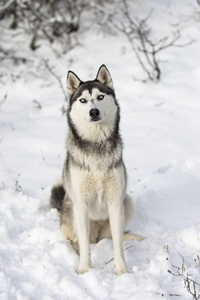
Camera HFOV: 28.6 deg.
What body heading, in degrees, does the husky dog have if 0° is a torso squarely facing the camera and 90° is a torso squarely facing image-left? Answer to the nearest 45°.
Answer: approximately 0°
